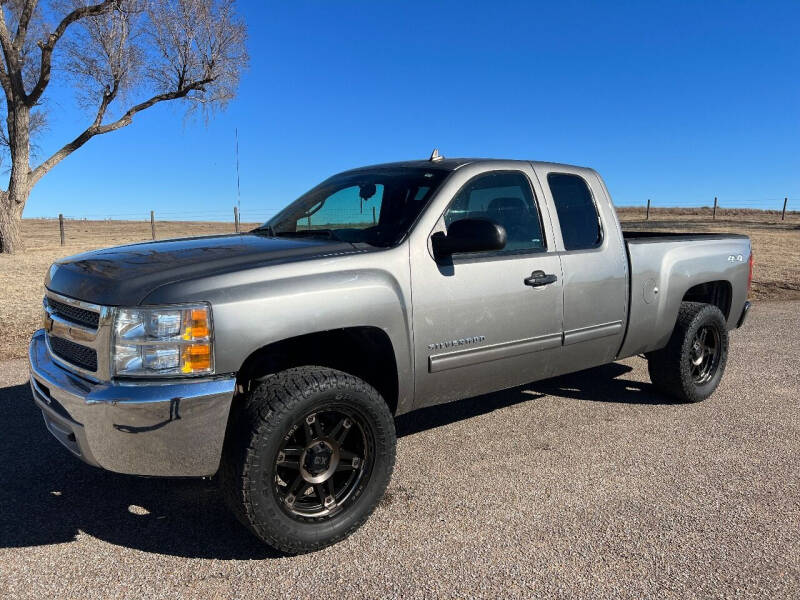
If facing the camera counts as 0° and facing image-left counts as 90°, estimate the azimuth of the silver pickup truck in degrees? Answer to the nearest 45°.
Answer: approximately 45°
